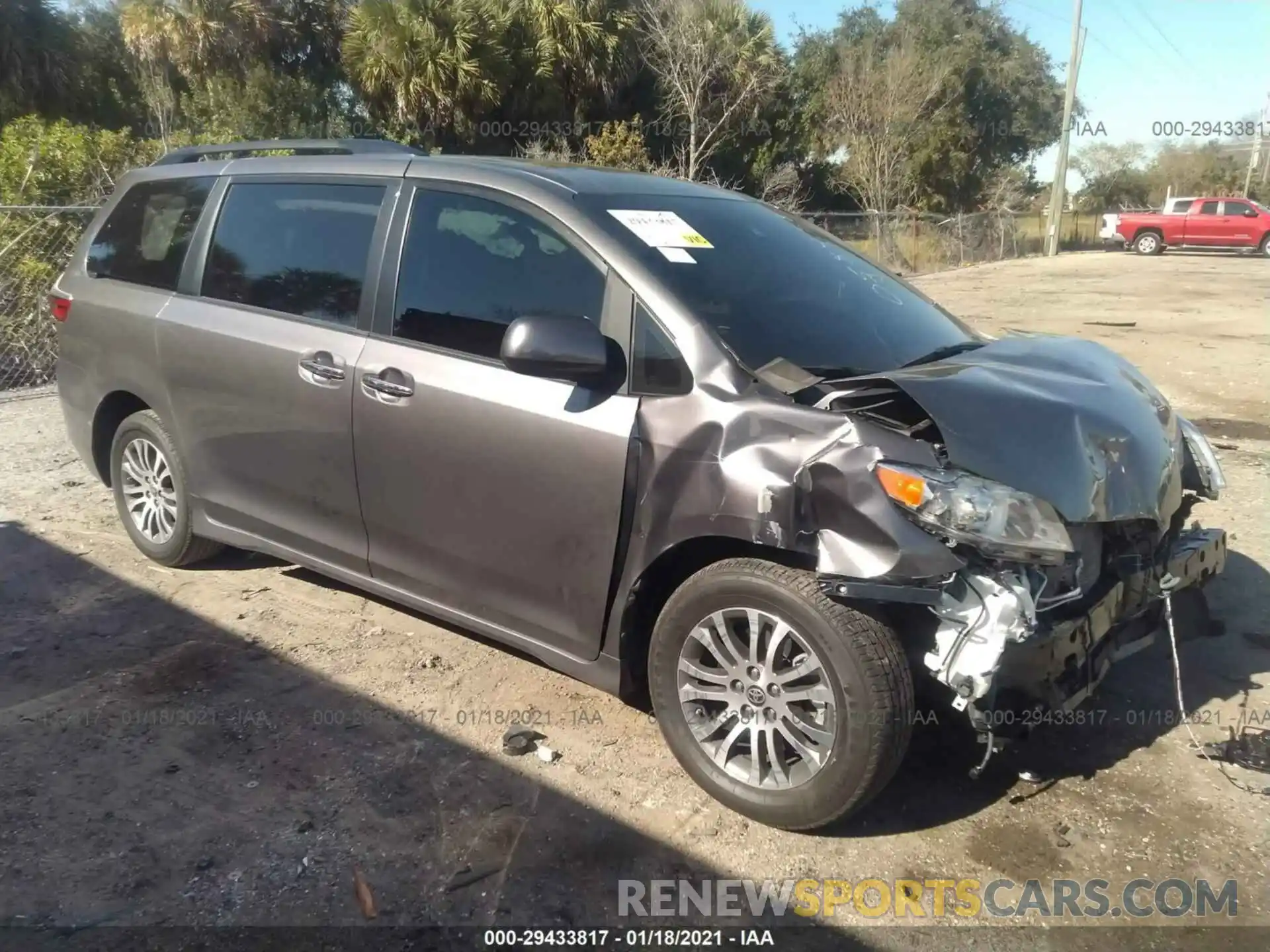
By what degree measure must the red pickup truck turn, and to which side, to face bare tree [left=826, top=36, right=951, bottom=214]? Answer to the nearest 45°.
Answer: approximately 135° to its right

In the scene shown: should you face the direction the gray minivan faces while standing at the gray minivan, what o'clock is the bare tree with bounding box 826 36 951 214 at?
The bare tree is roughly at 8 o'clock from the gray minivan.

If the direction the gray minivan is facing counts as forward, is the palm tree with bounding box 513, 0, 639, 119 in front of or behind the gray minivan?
behind

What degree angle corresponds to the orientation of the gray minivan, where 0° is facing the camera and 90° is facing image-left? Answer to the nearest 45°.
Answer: approximately 315°

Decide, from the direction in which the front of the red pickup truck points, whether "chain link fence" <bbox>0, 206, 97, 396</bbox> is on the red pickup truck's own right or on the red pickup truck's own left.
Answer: on the red pickup truck's own right

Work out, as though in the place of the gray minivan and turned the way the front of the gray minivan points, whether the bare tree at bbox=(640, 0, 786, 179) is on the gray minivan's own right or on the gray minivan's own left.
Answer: on the gray minivan's own left

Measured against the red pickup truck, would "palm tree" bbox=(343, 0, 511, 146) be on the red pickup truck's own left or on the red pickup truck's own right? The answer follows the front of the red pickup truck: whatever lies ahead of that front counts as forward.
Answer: on the red pickup truck's own right

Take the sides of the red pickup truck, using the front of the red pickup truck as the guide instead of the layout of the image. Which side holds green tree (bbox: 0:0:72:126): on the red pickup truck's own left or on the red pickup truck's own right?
on the red pickup truck's own right

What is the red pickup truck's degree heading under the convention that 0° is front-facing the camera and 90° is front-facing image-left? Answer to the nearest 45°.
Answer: approximately 270°
